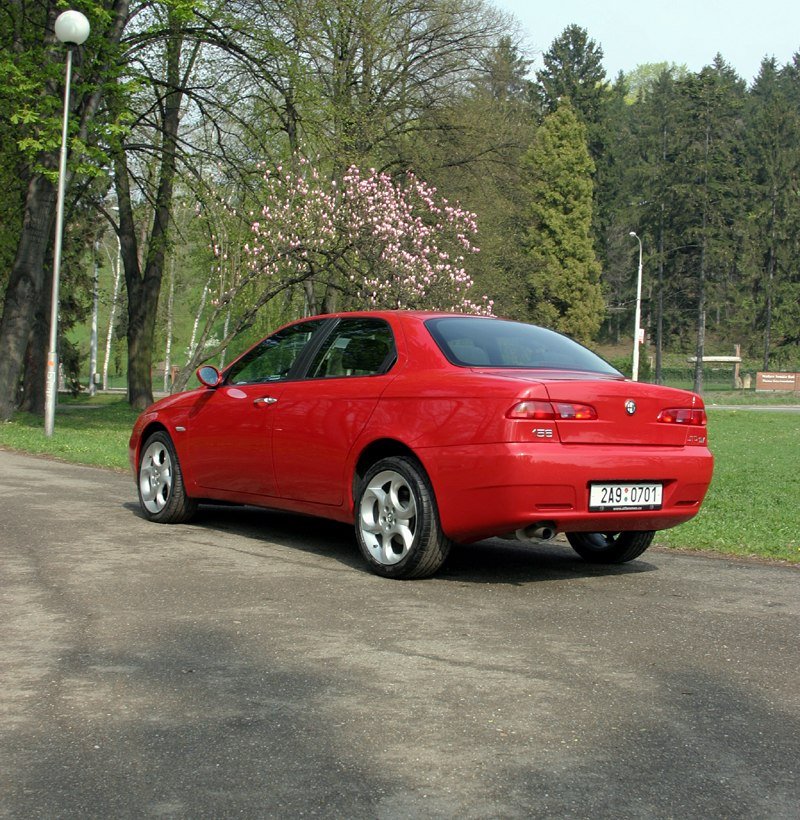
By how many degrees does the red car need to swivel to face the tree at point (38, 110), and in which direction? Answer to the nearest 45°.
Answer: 0° — it already faces it

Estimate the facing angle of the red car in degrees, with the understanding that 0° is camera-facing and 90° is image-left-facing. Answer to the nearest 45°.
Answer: approximately 135°
